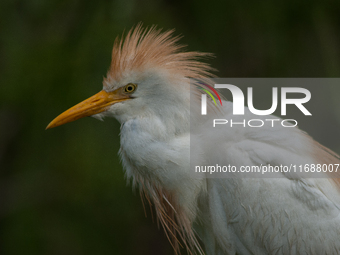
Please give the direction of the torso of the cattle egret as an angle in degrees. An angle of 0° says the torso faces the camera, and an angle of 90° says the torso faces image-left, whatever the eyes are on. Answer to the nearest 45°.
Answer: approximately 90°
